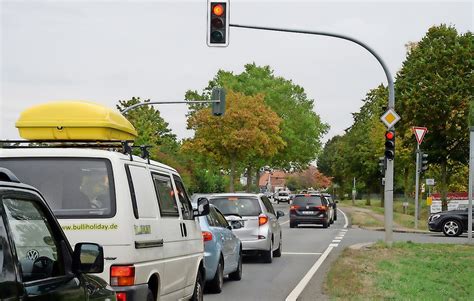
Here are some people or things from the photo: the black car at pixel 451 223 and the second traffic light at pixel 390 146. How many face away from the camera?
0

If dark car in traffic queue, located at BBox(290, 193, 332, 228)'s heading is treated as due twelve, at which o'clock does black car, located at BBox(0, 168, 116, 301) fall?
The black car is roughly at 6 o'clock from the dark car in traffic queue.

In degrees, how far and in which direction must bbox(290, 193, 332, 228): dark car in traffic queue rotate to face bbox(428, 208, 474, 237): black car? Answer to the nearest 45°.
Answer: approximately 135° to its right

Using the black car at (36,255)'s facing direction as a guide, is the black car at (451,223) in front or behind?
in front

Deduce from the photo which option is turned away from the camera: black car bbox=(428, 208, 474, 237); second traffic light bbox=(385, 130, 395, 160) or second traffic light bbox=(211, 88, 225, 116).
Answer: second traffic light bbox=(211, 88, 225, 116)

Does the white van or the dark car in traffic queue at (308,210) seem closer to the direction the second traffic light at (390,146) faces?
the white van

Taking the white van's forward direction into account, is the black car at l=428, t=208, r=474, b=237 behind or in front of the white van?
in front

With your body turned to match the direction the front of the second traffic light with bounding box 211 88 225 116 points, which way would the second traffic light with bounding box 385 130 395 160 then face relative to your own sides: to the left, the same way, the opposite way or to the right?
the opposite way

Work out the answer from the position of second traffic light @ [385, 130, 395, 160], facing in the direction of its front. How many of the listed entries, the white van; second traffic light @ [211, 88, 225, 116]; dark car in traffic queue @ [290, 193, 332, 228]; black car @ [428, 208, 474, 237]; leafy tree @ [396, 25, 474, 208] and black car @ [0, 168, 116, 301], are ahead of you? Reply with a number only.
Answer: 2

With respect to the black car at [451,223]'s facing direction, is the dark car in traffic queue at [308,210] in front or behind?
in front

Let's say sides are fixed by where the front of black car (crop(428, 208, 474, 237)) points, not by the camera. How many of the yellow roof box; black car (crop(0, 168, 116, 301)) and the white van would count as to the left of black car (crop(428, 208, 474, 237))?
3

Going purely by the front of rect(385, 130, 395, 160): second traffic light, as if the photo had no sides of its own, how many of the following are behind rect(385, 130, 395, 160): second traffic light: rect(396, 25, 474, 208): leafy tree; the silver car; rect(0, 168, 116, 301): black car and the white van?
1

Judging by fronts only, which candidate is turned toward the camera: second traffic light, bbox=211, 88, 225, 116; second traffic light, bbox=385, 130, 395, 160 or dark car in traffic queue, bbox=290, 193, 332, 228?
second traffic light, bbox=385, 130, 395, 160
